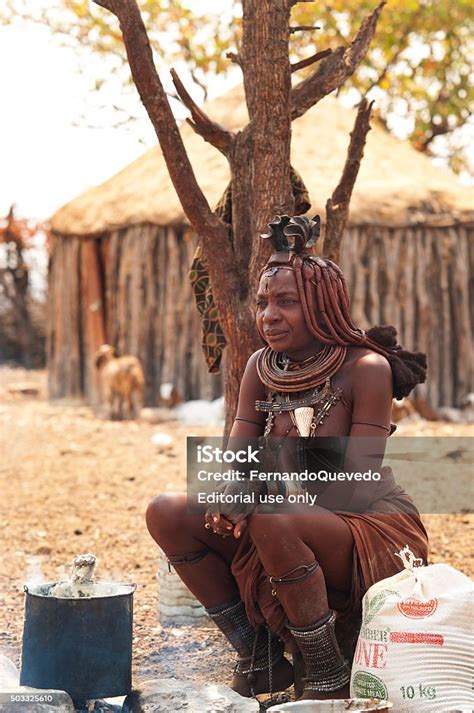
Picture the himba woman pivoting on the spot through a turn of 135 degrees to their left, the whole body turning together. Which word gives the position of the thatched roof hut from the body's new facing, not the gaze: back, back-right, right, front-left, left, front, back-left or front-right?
left

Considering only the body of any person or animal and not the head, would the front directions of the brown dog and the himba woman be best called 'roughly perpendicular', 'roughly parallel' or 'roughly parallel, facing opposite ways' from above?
roughly perpendicular

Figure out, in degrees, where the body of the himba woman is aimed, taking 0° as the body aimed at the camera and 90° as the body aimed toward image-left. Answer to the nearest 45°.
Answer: approximately 45°

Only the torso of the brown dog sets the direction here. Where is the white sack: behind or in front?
behind

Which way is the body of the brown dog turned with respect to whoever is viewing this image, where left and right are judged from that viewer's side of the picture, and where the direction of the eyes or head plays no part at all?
facing away from the viewer and to the left of the viewer

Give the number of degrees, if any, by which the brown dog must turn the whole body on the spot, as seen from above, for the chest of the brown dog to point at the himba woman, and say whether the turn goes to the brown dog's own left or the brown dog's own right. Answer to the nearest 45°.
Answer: approximately 135° to the brown dog's own left

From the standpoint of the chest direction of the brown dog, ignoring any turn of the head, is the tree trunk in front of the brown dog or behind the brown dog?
behind

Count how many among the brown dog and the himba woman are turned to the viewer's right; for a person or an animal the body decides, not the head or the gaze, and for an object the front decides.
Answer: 0

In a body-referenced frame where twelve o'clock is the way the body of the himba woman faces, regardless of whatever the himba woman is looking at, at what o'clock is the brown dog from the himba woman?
The brown dog is roughly at 4 o'clock from the himba woman.

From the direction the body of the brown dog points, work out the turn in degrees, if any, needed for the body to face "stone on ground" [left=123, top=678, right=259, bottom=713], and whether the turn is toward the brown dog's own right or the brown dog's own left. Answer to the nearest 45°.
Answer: approximately 135° to the brown dog's own left
